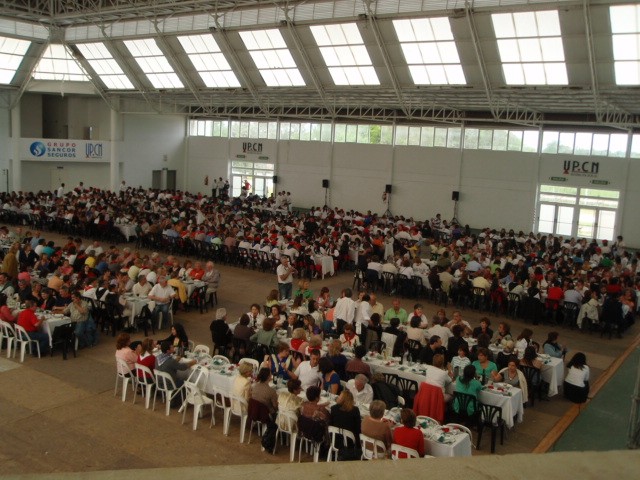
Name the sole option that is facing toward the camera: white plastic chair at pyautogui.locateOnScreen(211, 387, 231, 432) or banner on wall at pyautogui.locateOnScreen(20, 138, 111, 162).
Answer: the banner on wall

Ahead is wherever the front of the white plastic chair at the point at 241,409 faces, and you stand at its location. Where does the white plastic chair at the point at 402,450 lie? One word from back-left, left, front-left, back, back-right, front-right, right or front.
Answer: right

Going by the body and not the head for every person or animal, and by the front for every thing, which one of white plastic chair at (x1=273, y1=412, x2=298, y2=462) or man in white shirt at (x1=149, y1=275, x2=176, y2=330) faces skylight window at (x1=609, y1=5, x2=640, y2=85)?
the white plastic chair

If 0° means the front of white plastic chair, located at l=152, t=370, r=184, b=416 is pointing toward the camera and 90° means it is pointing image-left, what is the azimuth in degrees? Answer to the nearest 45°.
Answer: approximately 225°

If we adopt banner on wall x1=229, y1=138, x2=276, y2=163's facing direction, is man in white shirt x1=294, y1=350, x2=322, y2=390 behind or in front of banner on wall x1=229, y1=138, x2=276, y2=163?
in front

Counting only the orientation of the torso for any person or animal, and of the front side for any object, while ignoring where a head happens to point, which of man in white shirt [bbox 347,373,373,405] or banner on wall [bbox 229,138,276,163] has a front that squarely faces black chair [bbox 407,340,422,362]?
the banner on wall

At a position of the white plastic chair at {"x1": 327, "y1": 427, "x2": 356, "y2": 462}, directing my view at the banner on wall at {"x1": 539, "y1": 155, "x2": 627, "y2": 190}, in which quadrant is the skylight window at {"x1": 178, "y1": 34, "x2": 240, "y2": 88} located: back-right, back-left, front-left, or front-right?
front-left

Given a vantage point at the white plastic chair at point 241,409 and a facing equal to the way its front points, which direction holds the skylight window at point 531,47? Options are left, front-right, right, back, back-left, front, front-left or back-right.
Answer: front

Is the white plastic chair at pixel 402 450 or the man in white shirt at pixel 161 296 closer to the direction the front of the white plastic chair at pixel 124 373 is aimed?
the man in white shirt

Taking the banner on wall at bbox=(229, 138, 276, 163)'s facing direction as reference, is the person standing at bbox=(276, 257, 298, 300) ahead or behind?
ahead

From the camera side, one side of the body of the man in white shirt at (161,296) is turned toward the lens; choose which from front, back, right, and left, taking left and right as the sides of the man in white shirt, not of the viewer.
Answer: front

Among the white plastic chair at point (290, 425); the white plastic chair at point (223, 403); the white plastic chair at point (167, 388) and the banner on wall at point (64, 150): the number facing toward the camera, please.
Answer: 1

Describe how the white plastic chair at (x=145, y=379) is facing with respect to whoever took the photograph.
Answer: facing away from the viewer and to the right of the viewer

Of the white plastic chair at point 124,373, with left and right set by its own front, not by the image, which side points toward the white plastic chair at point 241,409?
right

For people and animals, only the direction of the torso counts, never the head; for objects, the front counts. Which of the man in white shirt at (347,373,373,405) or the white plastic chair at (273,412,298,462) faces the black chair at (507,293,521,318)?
the white plastic chair

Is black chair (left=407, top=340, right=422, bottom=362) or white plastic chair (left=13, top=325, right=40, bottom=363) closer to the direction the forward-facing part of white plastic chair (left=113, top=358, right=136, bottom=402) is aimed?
the black chair

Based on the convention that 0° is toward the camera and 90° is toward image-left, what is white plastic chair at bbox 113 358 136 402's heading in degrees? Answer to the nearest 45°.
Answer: approximately 225°

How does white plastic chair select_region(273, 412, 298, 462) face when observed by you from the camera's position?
facing away from the viewer and to the right of the viewer

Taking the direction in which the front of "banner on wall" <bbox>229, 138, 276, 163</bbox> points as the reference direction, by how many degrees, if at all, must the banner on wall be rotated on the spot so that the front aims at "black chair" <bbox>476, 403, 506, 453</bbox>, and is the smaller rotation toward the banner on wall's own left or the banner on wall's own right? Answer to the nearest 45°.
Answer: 0° — it already faces it

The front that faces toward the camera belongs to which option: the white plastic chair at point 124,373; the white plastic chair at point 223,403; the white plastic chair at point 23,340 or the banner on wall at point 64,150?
the banner on wall

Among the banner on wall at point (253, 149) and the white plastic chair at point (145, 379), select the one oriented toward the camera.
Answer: the banner on wall

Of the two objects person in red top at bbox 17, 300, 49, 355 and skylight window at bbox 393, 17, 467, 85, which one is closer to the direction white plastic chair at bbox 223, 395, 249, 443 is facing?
the skylight window

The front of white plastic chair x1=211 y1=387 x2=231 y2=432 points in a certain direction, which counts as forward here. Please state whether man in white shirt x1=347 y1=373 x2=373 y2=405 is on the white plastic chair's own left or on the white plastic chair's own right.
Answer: on the white plastic chair's own right
